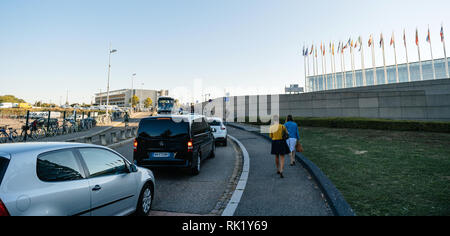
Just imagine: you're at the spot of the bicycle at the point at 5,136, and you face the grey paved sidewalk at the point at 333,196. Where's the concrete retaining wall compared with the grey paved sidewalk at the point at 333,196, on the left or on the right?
left

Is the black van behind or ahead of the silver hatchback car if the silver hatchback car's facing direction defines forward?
ahead

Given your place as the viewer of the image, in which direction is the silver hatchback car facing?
facing away from the viewer and to the right of the viewer

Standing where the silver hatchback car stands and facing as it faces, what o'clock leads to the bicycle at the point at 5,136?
The bicycle is roughly at 10 o'clock from the silver hatchback car.

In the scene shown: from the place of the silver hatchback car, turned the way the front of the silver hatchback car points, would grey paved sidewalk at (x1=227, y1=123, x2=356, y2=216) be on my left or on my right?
on my right

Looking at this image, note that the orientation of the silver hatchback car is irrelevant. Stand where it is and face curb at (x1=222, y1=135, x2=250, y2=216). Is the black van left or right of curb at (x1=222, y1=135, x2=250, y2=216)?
left
